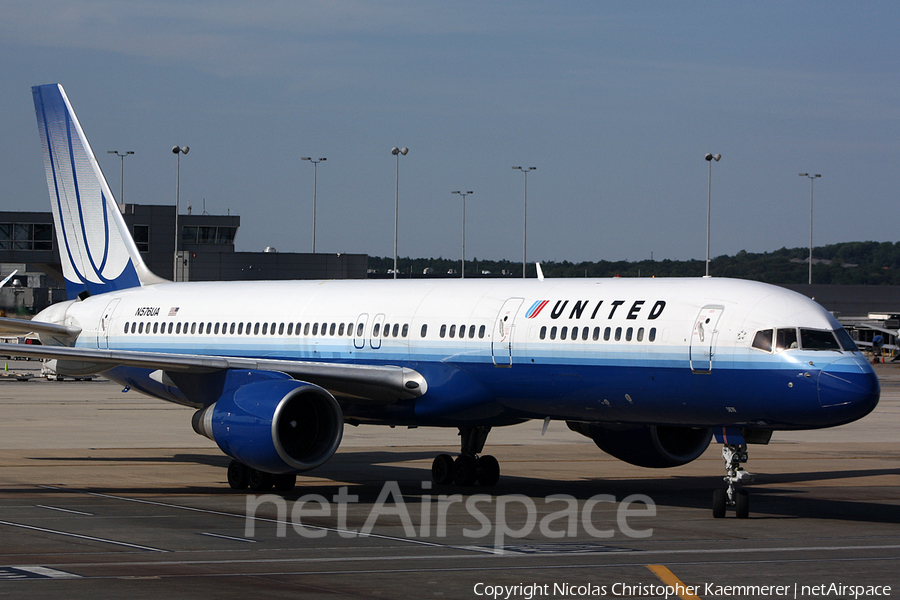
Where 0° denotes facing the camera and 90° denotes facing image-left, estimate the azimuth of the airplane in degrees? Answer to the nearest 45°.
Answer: approximately 315°
